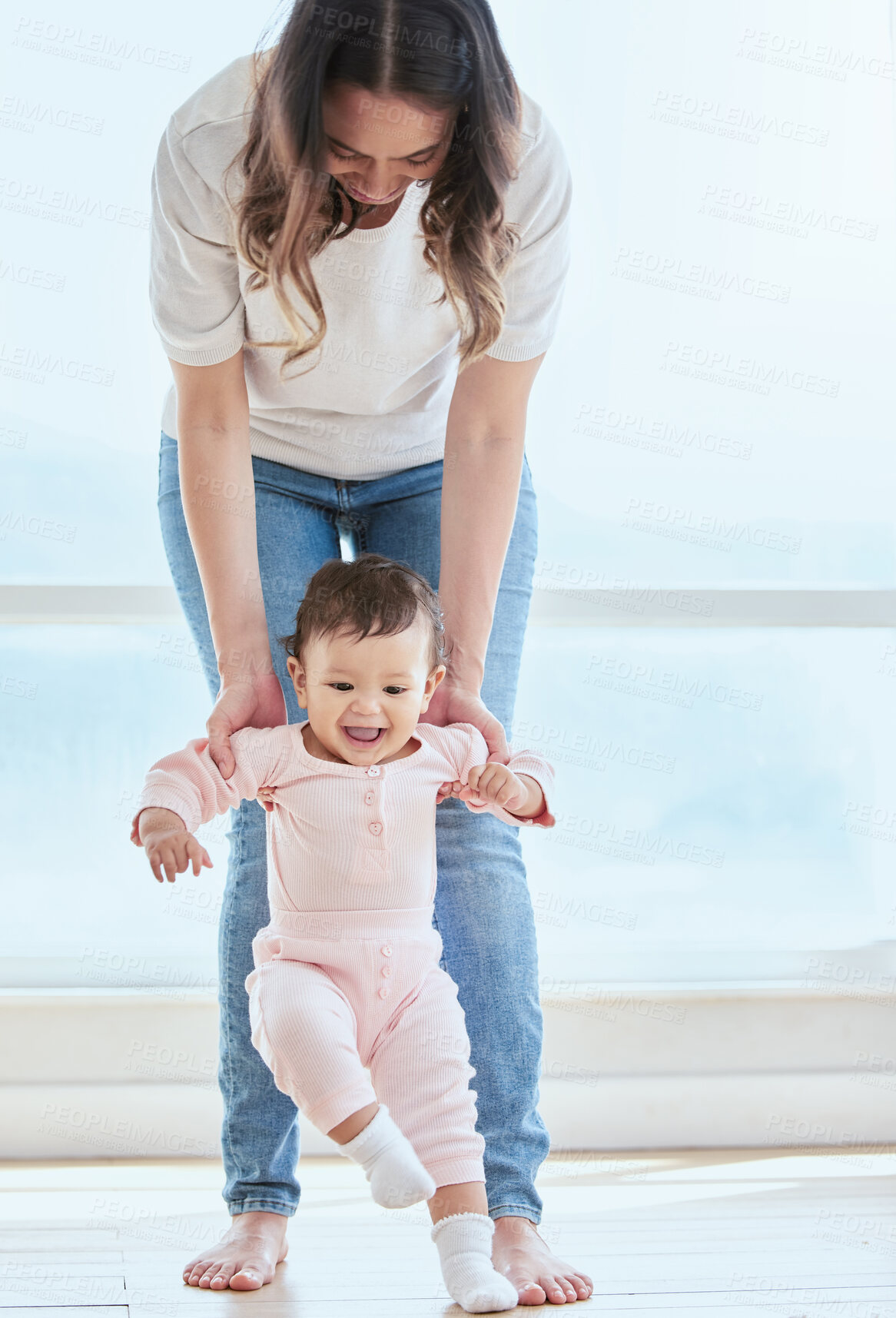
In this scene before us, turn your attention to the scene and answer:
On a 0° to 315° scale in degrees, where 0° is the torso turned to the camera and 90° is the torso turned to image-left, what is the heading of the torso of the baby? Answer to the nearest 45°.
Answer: approximately 0°
